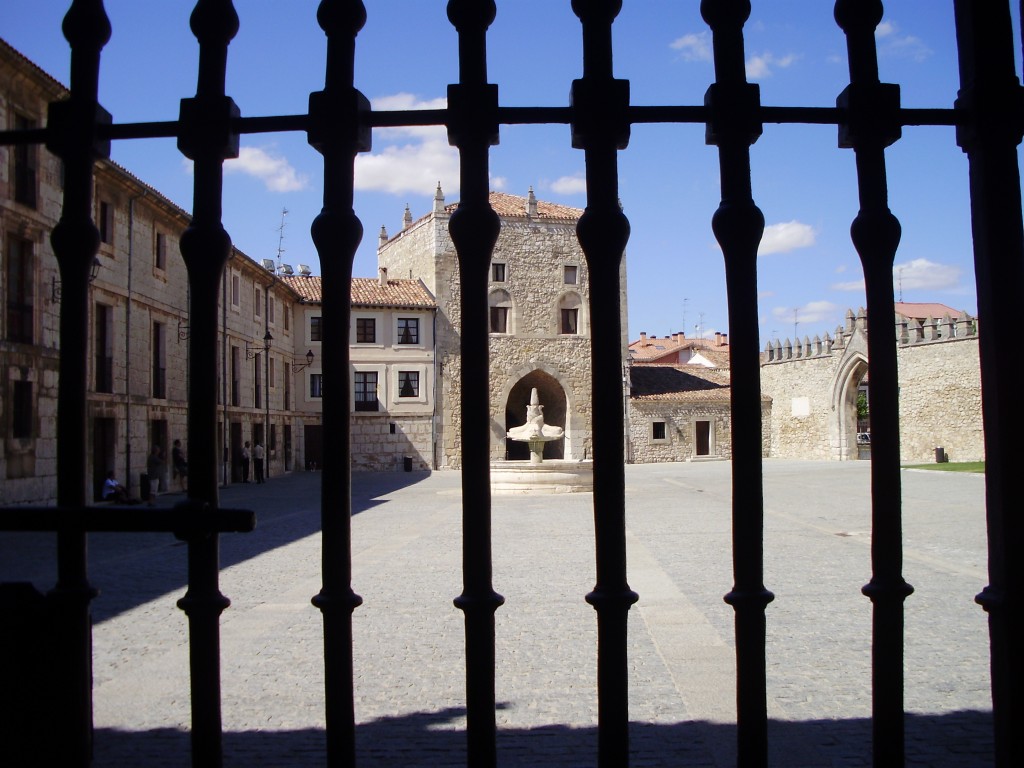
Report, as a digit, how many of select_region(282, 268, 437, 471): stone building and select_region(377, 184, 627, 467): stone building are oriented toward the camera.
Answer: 2

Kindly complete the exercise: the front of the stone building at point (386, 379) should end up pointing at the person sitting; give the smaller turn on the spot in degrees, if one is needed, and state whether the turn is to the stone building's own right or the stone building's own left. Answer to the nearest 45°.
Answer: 0° — it already faces them

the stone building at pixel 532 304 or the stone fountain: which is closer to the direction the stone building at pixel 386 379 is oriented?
the stone fountain

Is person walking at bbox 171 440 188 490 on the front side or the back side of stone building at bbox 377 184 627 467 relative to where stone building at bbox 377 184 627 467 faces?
on the front side

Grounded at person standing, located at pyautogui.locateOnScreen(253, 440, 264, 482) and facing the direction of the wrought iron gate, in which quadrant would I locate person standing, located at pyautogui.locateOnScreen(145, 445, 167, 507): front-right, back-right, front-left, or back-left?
front-right

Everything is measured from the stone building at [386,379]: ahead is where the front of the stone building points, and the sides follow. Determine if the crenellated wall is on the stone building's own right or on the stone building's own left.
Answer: on the stone building's own left

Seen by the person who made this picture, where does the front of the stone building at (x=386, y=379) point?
facing the viewer

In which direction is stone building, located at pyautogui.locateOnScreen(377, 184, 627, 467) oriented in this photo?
toward the camera

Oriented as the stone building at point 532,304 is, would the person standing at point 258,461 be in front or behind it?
in front

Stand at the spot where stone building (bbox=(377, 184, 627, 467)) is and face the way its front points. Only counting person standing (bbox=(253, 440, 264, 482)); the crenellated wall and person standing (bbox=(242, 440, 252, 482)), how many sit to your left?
1

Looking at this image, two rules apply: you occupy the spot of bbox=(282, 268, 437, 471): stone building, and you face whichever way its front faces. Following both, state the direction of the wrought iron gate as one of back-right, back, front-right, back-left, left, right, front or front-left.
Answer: front

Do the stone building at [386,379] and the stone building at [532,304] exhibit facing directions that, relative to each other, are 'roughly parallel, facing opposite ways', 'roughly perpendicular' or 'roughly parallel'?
roughly parallel

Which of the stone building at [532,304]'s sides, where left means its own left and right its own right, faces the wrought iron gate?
front
